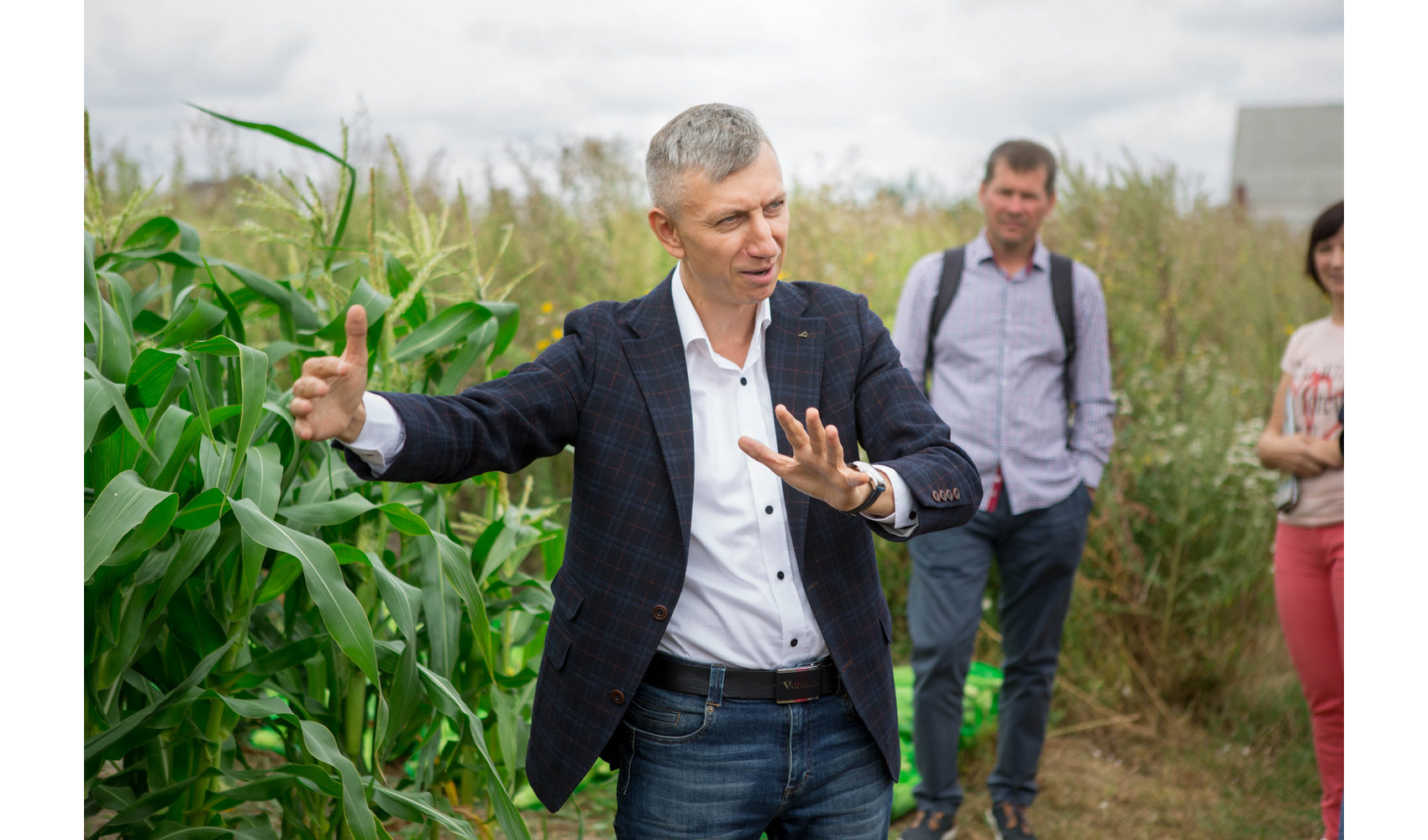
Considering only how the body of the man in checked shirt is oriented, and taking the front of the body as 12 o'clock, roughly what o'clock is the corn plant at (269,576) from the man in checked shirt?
The corn plant is roughly at 1 o'clock from the man in checked shirt.

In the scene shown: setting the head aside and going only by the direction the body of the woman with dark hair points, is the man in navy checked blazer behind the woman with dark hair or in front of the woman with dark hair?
in front

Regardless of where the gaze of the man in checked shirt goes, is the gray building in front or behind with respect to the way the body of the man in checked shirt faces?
behind

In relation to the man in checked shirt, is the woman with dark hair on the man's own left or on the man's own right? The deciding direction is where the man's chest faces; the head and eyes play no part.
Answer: on the man's own left

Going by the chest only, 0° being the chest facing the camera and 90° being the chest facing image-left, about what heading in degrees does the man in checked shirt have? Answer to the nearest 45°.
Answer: approximately 0°

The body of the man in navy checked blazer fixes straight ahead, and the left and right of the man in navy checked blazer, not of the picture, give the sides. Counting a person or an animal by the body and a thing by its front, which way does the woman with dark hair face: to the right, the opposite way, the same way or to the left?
to the right

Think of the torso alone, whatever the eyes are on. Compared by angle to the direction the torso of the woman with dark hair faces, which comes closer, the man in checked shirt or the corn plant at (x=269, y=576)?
the corn plant

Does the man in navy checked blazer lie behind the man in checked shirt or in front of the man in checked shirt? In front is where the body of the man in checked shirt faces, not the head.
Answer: in front

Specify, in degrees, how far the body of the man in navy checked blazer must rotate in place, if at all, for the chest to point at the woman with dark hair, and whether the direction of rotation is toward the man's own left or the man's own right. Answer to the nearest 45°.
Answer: approximately 90° to the man's own left

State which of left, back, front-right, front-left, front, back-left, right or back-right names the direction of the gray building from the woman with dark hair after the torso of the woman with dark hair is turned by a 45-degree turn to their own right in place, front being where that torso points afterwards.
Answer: back-right

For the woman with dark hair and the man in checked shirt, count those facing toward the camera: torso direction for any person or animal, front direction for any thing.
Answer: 2
